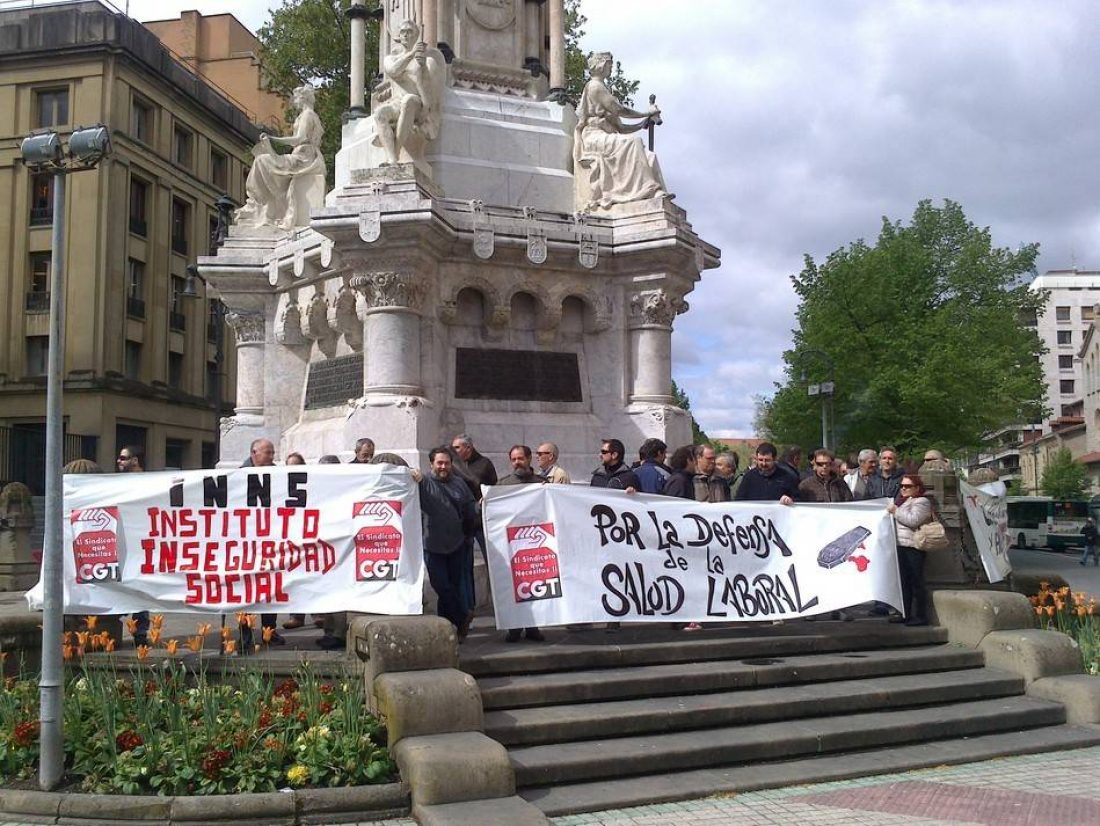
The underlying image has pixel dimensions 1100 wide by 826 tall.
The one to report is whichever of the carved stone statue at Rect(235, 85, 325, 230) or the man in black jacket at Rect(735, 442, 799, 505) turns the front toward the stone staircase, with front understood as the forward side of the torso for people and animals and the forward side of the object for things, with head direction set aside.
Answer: the man in black jacket

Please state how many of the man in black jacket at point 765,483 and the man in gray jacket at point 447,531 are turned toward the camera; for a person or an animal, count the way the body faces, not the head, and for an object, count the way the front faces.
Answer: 2

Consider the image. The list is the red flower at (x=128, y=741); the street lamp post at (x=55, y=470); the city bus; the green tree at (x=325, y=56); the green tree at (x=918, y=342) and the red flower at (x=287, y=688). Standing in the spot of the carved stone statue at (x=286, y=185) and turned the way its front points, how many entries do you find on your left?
3

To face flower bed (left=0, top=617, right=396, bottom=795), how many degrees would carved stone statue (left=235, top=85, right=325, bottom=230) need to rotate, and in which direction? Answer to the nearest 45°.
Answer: approximately 90° to its left

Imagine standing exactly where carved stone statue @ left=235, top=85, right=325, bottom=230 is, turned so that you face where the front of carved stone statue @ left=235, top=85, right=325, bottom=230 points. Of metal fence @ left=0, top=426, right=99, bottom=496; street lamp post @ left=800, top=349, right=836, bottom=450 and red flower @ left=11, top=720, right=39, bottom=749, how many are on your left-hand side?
1

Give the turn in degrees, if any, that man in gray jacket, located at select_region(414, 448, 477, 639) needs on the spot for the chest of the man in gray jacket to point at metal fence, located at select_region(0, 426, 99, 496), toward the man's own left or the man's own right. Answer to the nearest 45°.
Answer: approximately 135° to the man's own right

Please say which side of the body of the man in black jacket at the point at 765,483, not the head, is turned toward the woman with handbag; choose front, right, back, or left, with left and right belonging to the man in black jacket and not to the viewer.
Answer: left

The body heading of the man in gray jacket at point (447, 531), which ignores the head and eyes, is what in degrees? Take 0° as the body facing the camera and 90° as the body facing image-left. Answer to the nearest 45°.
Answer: approximately 0°

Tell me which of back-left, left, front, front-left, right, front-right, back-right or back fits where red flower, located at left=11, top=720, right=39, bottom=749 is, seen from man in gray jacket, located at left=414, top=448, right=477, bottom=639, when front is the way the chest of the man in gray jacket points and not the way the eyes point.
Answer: front-right

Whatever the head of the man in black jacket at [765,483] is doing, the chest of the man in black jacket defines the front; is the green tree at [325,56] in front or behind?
behind

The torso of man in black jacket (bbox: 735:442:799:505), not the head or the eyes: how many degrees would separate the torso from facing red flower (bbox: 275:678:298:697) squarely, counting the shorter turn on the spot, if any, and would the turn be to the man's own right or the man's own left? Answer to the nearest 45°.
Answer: approximately 45° to the man's own right
